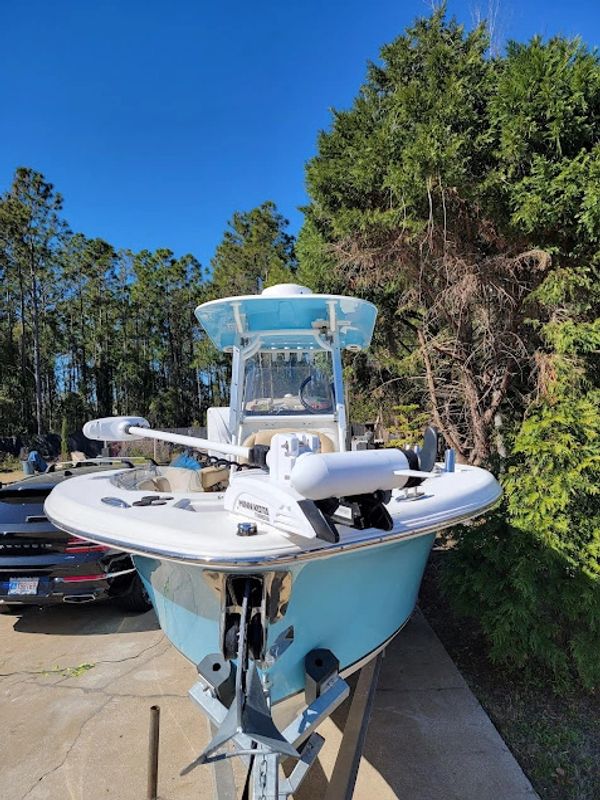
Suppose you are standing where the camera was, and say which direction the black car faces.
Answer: facing away from the viewer and to the right of the viewer

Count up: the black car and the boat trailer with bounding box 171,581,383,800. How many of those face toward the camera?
1

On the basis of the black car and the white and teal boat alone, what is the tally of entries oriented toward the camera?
1

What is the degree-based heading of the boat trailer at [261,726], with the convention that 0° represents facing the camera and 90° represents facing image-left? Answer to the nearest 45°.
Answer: approximately 0°

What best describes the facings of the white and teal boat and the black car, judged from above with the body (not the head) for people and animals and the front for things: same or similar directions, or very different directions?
very different directions

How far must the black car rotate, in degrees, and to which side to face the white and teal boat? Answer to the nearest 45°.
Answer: approximately 90° to its right

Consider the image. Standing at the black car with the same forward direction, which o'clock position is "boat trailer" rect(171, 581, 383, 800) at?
The boat trailer is roughly at 4 o'clock from the black car.

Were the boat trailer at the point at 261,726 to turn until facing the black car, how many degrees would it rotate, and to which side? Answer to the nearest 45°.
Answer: approximately 135° to its right
